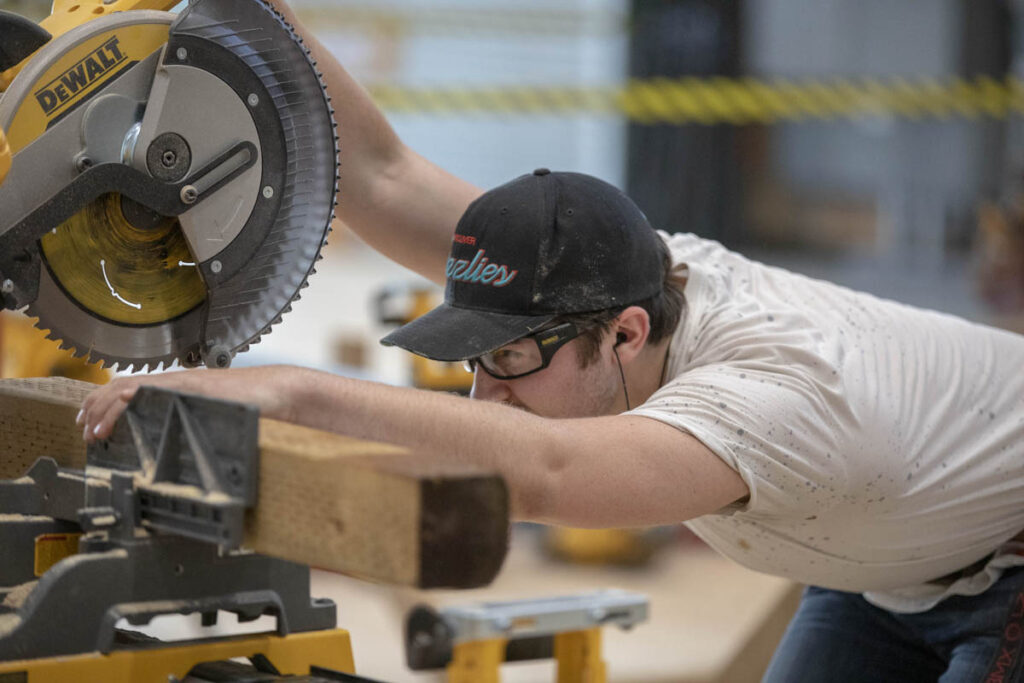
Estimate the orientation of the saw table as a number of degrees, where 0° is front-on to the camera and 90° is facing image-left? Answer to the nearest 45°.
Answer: approximately 225°

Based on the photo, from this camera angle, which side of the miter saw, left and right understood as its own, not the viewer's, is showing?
right

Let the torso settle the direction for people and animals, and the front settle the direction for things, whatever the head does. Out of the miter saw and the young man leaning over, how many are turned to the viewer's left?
1

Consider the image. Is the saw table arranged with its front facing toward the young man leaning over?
yes

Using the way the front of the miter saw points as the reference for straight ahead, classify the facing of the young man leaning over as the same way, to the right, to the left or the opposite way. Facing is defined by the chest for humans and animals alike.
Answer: the opposite way

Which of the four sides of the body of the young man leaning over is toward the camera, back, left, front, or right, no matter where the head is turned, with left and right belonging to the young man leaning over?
left

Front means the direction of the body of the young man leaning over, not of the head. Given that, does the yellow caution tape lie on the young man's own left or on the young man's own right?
on the young man's own right

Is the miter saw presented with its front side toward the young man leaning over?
yes

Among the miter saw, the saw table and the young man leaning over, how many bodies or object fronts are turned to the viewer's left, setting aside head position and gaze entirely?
1
